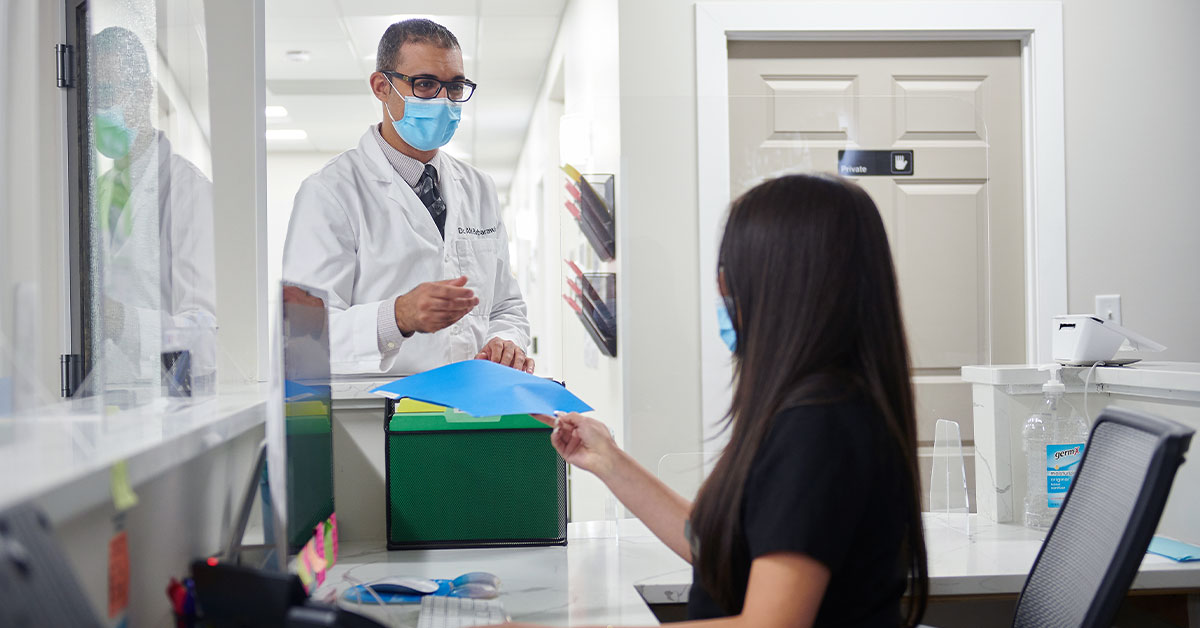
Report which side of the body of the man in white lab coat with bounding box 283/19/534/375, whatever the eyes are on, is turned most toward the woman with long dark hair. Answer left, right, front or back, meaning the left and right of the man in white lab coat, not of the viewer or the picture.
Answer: front

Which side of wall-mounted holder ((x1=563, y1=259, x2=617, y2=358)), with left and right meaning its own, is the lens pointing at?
left

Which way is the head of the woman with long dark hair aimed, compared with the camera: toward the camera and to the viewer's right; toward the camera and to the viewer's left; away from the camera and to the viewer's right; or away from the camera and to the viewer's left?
away from the camera and to the viewer's left

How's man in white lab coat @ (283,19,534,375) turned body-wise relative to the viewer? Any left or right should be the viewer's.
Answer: facing the viewer and to the right of the viewer

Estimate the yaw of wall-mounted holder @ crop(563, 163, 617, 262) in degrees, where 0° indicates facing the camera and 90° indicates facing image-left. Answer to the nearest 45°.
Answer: approximately 90°

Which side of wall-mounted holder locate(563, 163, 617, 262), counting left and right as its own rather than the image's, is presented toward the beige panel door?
back

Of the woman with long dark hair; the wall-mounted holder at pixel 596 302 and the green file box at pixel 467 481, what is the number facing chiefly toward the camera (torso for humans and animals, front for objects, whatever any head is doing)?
1

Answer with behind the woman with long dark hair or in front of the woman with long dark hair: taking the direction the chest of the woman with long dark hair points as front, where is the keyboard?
in front

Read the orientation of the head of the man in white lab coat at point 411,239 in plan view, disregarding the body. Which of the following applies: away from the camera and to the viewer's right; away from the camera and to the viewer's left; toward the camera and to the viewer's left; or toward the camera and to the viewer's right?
toward the camera and to the viewer's right

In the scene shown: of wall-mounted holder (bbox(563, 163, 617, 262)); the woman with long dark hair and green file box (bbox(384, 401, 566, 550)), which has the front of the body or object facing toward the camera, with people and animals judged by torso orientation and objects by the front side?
the green file box

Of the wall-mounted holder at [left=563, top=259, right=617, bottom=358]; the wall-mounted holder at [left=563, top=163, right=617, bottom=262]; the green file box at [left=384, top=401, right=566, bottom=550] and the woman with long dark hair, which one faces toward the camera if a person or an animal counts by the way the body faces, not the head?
the green file box
